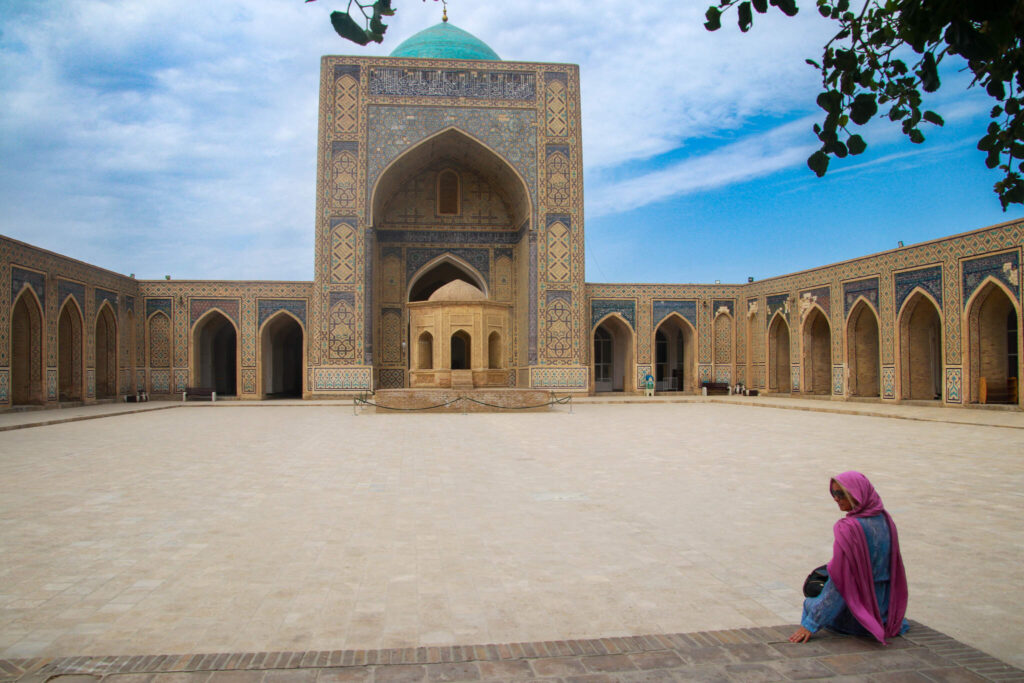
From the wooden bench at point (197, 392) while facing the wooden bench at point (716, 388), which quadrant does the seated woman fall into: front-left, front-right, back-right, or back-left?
front-right

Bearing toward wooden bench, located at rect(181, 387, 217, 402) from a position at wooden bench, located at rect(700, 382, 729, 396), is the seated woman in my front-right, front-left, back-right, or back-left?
front-left

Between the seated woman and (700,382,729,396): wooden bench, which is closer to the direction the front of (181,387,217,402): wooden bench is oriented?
the seated woman

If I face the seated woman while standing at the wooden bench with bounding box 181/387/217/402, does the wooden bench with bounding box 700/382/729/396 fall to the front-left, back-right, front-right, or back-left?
front-left

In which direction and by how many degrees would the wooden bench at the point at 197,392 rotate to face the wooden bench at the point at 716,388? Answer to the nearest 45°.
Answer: approximately 90° to its left

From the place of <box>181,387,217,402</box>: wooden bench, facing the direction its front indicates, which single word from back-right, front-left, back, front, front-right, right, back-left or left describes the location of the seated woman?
front

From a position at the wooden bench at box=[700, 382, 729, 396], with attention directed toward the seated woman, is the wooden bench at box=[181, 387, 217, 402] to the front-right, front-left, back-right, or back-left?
front-right

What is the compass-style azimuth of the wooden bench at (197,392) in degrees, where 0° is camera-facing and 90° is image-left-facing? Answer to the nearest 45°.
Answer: approximately 0°
